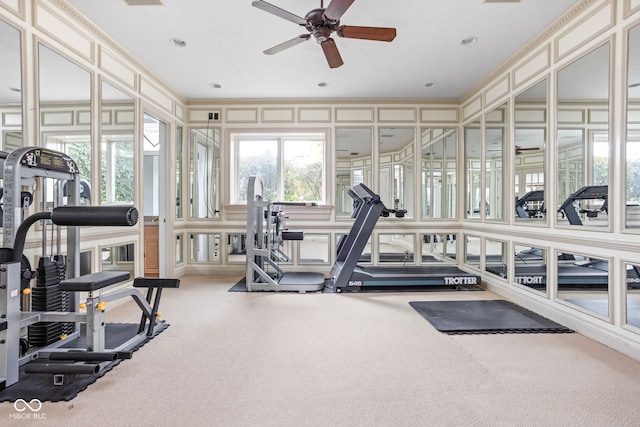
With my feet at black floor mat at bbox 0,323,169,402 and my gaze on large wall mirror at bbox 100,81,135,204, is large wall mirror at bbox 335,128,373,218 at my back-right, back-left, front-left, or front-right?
front-right

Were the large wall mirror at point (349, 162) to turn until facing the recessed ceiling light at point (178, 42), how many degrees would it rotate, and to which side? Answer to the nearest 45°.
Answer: approximately 45° to its right

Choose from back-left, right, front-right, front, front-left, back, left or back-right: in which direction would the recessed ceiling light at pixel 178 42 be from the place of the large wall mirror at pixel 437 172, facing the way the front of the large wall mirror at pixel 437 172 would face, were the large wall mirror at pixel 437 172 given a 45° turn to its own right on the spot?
front

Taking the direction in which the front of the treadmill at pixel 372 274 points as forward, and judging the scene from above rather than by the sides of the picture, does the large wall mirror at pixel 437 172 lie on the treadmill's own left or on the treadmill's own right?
on the treadmill's own right

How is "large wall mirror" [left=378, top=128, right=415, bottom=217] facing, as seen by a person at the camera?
facing the viewer

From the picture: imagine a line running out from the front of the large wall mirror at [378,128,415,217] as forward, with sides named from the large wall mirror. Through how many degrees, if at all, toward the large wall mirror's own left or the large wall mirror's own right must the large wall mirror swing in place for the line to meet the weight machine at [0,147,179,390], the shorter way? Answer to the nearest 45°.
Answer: approximately 45° to the large wall mirror's own right

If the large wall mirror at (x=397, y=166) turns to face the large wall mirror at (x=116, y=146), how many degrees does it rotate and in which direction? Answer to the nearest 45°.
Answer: approximately 45° to its right

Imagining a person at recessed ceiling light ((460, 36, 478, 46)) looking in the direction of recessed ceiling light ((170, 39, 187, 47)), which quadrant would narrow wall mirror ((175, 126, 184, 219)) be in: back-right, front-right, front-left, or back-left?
front-right

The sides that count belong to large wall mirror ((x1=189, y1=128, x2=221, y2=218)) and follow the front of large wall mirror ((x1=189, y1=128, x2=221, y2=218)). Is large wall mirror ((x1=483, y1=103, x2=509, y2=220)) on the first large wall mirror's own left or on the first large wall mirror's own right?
on the first large wall mirror's own left

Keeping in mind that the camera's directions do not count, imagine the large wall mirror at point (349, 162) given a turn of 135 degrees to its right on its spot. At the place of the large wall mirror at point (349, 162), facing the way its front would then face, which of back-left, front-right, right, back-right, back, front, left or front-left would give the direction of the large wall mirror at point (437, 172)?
back-right

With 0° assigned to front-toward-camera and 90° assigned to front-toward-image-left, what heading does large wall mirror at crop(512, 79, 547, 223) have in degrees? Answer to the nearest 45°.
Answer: approximately 45°

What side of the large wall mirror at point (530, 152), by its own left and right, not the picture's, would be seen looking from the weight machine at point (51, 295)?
front

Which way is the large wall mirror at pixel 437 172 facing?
toward the camera

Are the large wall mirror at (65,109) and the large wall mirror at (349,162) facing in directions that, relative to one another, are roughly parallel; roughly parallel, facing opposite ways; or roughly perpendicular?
roughly perpendicular

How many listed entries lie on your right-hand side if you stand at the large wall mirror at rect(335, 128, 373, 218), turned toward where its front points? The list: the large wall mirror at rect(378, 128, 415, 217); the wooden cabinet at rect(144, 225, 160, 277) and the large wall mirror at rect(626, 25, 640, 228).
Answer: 1

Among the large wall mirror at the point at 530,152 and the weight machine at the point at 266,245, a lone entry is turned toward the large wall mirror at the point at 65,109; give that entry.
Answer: the large wall mirror at the point at 530,152

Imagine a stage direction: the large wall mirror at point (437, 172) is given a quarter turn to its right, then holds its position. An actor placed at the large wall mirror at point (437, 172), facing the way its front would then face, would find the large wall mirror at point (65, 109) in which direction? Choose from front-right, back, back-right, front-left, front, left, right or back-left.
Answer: front-left

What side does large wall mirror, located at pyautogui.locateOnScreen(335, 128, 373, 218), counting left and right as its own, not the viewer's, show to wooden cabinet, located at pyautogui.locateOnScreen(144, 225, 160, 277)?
right
